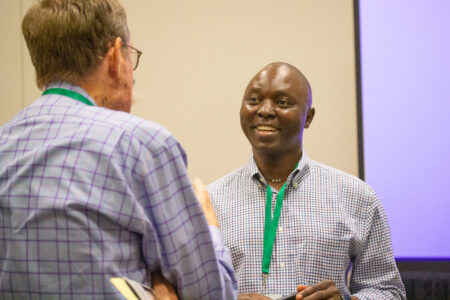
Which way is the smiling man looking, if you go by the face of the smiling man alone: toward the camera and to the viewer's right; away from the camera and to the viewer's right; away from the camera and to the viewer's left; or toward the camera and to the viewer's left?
toward the camera and to the viewer's left

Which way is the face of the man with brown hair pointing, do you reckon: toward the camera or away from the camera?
away from the camera

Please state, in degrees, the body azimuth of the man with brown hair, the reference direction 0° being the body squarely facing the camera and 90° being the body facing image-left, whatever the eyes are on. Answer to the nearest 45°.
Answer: approximately 225°

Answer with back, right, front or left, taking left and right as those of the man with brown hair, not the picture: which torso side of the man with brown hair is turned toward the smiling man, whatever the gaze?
front
